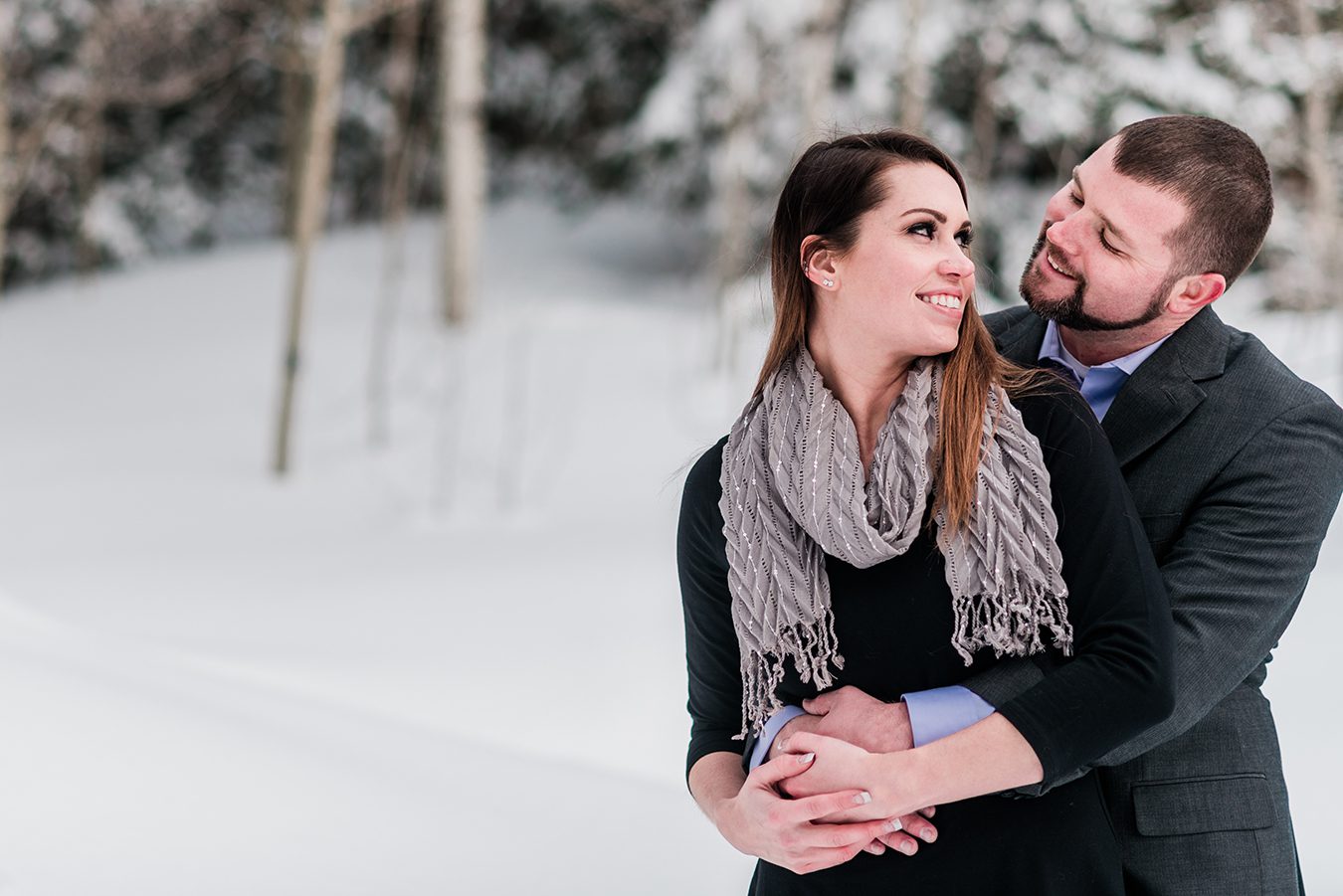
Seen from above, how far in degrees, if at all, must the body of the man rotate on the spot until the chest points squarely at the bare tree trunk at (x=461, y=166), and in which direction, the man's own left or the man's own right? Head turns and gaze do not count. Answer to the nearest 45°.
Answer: approximately 90° to the man's own right

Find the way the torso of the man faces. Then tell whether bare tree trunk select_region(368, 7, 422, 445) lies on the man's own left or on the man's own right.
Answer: on the man's own right

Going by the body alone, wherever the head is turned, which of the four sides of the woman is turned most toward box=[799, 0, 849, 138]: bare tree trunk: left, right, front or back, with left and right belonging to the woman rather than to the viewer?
back

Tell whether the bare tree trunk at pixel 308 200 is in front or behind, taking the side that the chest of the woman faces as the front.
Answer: behind

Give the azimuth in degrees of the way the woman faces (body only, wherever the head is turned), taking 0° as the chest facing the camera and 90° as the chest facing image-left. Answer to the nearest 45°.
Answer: approximately 0°

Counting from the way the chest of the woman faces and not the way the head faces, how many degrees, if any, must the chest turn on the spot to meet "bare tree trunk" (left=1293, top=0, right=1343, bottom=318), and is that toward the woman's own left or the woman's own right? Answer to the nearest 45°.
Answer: approximately 180°

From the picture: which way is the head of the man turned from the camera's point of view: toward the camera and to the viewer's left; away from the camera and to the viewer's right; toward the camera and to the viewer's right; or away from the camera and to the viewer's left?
toward the camera and to the viewer's left

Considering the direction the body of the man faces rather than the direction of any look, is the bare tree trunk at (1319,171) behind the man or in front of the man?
behind

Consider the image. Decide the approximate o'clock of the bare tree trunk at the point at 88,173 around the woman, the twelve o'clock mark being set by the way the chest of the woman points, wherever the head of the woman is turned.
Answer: The bare tree trunk is roughly at 5 o'clock from the woman.

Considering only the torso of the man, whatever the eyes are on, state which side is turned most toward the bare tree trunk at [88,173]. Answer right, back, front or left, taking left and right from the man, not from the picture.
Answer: right

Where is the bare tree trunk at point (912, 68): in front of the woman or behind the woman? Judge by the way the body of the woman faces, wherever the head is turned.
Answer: behind

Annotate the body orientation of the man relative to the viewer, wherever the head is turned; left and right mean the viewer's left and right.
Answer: facing the viewer and to the left of the viewer

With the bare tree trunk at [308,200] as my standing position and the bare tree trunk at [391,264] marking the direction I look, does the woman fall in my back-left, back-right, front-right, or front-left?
back-right
